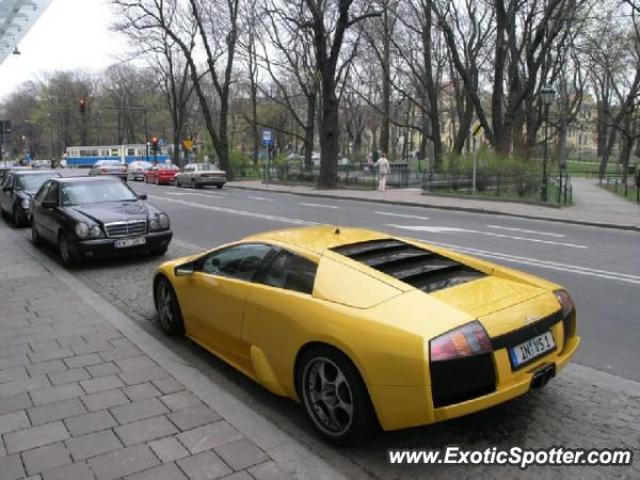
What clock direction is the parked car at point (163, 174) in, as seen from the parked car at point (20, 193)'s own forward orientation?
the parked car at point (163, 174) is roughly at 8 o'clock from the parked car at point (20, 193).

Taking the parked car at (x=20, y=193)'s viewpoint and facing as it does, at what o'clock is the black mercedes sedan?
The black mercedes sedan is roughly at 1 o'clock from the parked car.

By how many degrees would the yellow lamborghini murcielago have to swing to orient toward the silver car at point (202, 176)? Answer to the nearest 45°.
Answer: approximately 45° to its right

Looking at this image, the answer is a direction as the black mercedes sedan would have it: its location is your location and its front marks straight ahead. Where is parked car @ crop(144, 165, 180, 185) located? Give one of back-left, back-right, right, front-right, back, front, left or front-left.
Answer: back-left

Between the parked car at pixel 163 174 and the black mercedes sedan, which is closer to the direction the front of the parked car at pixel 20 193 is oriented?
the black mercedes sedan

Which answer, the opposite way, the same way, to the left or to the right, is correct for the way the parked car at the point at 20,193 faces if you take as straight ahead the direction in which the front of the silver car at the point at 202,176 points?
the opposite way

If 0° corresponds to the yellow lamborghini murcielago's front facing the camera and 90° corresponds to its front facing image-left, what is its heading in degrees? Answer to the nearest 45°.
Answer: approximately 135°

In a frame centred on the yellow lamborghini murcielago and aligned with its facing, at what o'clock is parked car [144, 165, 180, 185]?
The parked car is roughly at 1 o'clock from the yellow lamborghini murcielago.

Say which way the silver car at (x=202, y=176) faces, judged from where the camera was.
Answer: facing away from the viewer and to the left of the viewer

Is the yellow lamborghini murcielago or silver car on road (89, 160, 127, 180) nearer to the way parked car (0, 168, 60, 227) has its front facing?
the yellow lamborghini murcielago
